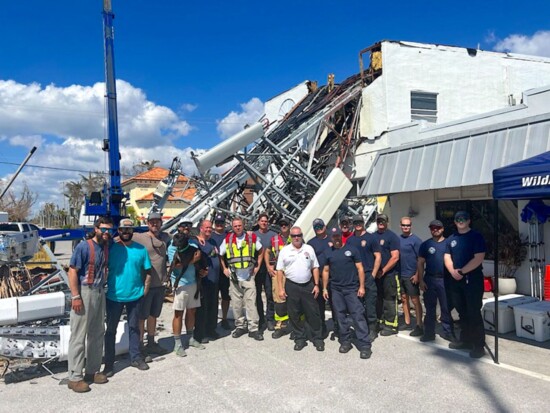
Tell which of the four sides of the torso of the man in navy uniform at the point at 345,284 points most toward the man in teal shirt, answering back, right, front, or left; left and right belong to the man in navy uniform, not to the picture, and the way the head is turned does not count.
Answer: right

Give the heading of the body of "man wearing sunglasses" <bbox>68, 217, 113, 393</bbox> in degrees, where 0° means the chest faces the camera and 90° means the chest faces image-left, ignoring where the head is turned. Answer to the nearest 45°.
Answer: approximately 315°

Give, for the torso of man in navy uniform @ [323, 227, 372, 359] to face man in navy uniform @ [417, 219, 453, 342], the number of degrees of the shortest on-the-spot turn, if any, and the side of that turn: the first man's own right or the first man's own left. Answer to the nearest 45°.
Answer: approximately 90° to the first man's own left

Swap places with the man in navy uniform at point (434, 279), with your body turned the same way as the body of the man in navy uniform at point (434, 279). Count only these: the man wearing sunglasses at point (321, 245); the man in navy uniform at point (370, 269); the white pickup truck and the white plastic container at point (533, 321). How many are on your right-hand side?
3

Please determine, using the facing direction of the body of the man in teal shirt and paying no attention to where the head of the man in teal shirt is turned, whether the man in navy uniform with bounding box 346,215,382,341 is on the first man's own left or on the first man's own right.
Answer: on the first man's own left
